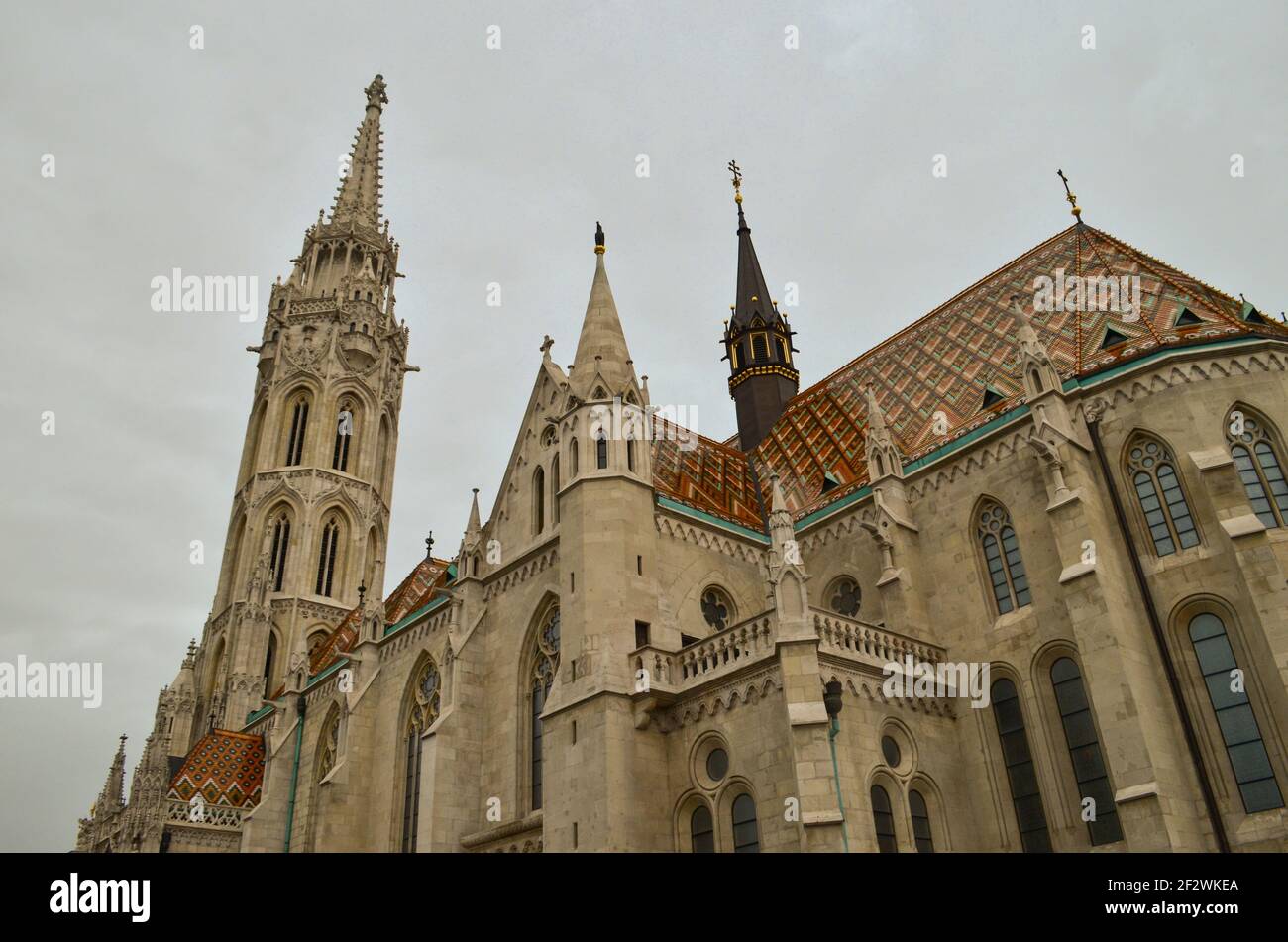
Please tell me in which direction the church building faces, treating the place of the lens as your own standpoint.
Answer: facing away from the viewer and to the left of the viewer
